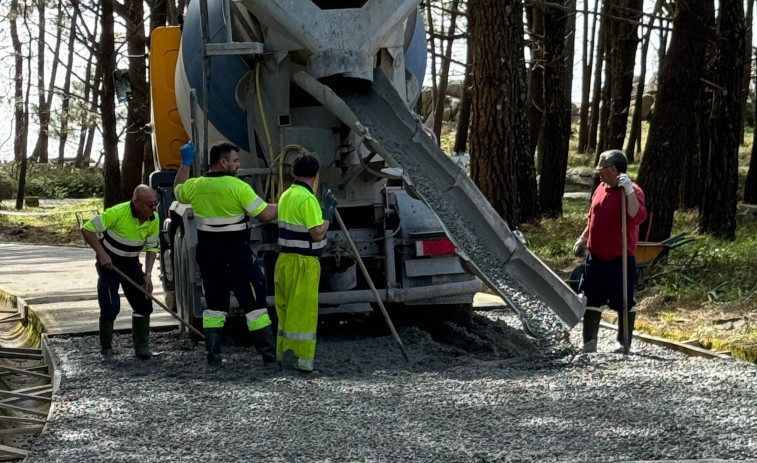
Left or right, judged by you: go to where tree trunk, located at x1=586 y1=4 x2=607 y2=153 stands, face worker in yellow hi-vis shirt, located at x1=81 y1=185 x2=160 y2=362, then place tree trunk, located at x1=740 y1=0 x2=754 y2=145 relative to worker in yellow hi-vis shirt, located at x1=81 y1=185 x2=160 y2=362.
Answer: left

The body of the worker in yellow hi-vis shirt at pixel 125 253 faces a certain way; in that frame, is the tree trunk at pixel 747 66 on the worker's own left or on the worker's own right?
on the worker's own left

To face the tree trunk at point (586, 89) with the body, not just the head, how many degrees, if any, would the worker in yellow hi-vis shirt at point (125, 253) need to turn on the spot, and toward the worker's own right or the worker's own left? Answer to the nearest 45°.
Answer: approximately 90° to the worker's own left

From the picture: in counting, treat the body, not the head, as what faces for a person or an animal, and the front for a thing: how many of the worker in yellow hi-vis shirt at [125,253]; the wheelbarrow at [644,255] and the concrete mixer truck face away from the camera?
1

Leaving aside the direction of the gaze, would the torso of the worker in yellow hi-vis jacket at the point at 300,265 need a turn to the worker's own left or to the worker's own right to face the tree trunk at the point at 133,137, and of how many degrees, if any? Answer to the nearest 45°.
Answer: approximately 45° to the worker's own left

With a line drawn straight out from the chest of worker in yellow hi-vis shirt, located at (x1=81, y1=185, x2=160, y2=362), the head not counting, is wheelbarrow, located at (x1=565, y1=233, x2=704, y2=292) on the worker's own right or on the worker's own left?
on the worker's own left

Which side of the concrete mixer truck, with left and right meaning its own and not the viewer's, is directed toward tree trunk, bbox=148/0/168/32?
front

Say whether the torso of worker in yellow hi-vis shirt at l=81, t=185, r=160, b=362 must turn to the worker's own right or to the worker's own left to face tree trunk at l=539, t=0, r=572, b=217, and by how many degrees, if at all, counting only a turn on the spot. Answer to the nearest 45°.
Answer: approximately 90° to the worker's own left

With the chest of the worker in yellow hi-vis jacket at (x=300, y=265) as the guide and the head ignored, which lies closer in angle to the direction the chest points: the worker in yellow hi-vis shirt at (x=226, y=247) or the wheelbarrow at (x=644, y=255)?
the wheelbarrow

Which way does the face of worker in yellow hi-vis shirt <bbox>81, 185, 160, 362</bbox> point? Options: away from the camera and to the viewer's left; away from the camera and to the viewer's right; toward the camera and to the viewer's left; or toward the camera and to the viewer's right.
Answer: toward the camera and to the viewer's right

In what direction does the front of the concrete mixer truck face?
away from the camera

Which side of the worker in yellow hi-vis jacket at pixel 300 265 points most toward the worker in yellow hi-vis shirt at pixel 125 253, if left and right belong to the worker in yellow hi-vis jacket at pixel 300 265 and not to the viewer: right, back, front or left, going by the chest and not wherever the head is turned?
left
